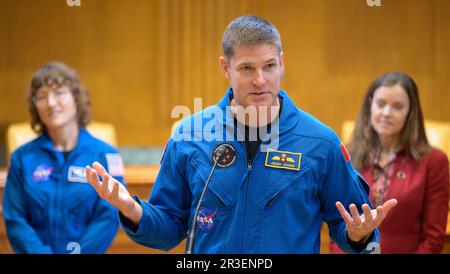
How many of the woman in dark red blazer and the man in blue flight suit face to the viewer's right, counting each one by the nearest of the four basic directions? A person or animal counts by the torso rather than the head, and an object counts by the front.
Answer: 0

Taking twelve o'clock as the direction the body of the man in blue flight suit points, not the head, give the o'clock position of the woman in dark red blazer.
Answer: The woman in dark red blazer is roughly at 7 o'clock from the man in blue flight suit.

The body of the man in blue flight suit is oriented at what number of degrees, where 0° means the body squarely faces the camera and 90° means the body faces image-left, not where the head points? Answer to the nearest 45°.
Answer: approximately 0°

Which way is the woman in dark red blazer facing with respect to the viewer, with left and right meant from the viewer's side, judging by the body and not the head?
facing the viewer and to the left of the viewer

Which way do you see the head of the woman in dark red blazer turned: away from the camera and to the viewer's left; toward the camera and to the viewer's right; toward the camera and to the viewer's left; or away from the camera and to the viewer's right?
toward the camera and to the viewer's left

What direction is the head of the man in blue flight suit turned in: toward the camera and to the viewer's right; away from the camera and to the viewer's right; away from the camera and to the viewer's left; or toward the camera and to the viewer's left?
toward the camera and to the viewer's right
